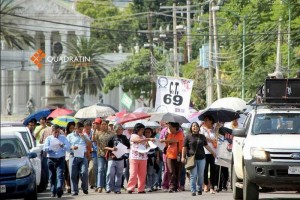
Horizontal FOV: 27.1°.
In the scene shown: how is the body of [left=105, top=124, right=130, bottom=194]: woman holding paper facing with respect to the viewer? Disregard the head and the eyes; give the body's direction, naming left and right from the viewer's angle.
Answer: facing the viewer

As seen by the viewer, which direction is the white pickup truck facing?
toward the camera

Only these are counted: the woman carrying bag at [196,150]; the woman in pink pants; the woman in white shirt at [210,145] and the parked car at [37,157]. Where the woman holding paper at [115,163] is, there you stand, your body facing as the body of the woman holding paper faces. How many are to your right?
1

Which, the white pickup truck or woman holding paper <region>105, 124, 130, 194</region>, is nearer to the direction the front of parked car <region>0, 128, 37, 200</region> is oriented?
the white pickup truck

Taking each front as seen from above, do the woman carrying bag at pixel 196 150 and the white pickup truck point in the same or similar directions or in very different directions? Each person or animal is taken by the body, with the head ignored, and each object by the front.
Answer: same or similar directions

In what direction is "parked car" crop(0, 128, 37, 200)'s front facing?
toward the camera

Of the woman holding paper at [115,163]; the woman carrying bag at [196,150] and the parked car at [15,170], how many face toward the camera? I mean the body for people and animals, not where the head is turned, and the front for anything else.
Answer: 3

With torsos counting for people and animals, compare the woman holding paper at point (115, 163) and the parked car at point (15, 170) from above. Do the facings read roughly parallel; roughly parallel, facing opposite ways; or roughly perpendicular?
roughly parallel

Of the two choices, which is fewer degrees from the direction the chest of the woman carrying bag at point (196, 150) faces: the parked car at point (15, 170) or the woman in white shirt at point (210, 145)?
the parked car

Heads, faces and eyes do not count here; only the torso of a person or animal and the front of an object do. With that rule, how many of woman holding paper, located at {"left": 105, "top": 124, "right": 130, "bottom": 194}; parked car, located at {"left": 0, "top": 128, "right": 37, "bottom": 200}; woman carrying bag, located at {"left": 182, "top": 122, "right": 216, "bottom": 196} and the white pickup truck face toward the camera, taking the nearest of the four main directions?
4

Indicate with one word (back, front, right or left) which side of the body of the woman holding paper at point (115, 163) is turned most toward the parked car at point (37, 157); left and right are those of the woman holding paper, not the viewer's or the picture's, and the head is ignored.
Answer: right
